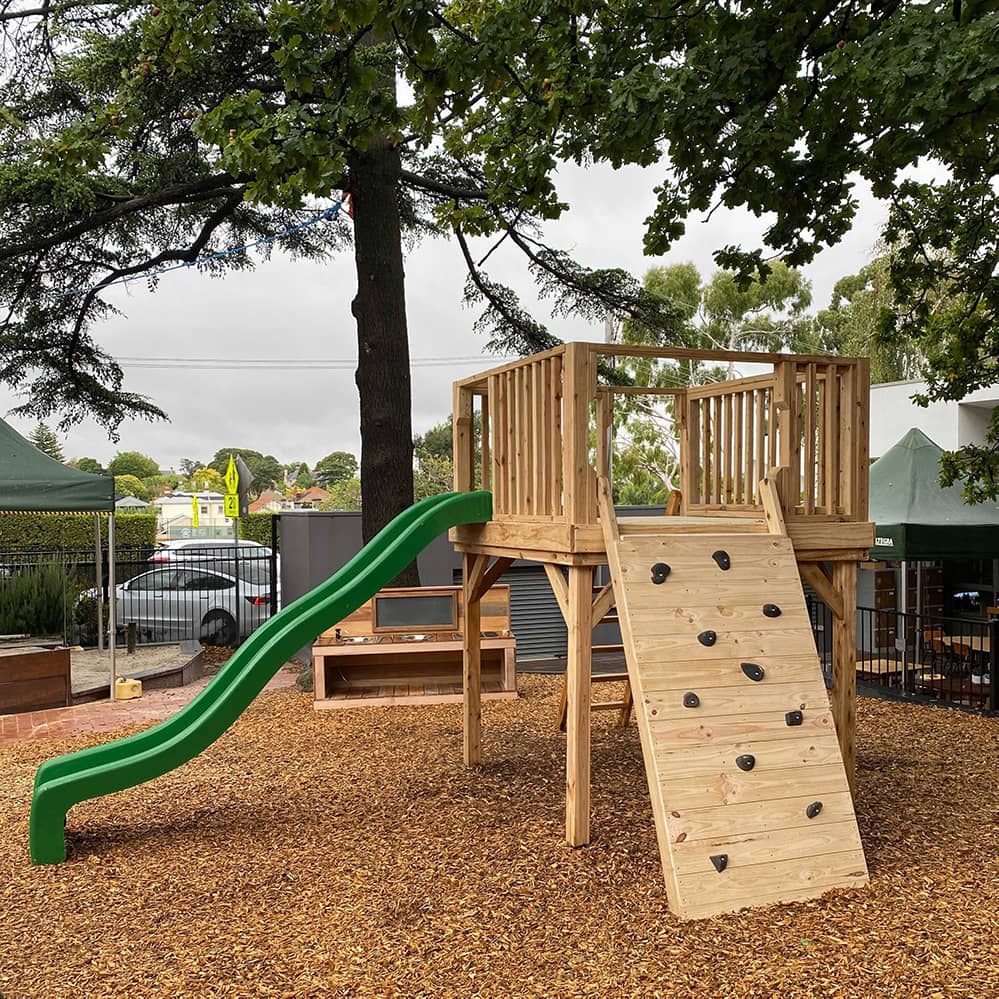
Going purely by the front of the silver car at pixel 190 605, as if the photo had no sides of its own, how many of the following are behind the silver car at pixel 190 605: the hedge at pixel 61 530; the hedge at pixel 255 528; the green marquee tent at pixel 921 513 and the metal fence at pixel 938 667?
2

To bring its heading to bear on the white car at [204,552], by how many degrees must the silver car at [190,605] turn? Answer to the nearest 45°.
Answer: approximately 45° to its right

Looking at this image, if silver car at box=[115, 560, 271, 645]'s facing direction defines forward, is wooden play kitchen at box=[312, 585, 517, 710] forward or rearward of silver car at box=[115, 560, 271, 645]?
rearward

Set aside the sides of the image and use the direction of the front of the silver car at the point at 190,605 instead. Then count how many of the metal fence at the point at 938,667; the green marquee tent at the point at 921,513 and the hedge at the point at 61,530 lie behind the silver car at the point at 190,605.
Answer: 2

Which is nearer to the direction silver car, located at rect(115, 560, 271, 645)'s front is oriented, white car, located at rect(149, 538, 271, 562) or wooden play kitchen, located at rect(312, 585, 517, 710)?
the white car

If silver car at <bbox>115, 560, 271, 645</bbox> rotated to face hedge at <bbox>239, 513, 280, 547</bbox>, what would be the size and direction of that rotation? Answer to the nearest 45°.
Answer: approximately 45° to its right

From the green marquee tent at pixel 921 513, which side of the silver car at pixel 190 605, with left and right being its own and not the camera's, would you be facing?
back

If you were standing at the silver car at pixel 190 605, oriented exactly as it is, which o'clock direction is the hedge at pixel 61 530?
The hedge is roughly at 1 o'clock from the silver car.

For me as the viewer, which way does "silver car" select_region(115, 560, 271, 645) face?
facing away from the viewer and to the left of the viewer

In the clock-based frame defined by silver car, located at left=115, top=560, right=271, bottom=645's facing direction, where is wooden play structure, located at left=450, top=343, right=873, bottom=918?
The wooden play structure is roughly at 7 o'clock from the silver car.

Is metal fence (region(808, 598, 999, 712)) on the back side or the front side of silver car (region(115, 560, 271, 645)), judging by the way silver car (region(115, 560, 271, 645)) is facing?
on the back side
